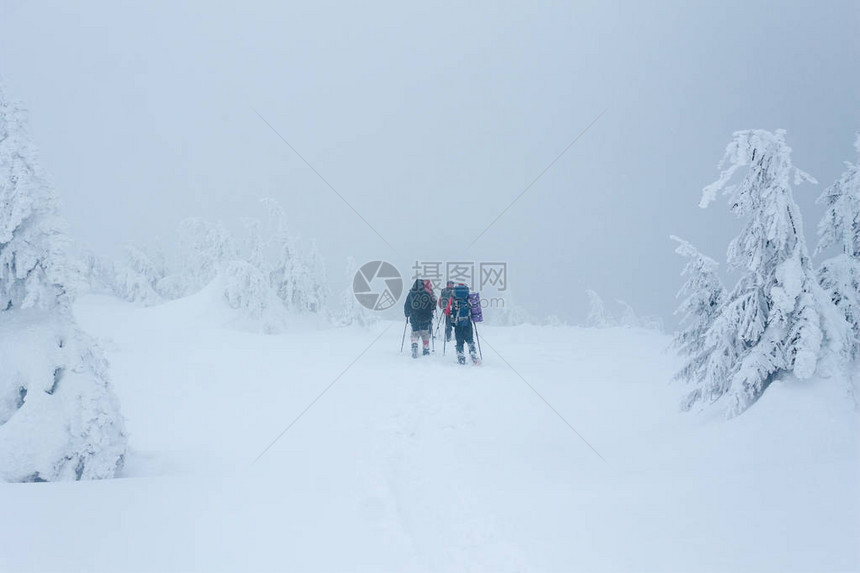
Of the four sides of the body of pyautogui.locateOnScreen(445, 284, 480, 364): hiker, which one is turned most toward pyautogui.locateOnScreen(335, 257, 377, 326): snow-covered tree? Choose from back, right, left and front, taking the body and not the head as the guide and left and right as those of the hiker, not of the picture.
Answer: front

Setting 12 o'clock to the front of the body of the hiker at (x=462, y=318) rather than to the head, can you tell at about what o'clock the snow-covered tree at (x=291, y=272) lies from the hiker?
The snow-covered tree is roughly at 11 o'clock from the hiker.

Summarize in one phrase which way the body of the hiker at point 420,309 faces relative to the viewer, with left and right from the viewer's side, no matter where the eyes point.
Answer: facing away from the viewer

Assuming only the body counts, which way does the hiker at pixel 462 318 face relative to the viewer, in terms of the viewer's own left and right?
facing away from the viewer

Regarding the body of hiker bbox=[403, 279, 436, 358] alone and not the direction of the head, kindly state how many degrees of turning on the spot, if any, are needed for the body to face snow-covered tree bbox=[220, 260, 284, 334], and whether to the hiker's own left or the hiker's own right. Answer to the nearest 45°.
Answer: approximately 45° to the hiker's own left

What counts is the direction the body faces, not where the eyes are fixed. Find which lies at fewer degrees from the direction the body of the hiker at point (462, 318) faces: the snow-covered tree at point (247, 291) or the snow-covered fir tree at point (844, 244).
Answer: the snow-covered tree

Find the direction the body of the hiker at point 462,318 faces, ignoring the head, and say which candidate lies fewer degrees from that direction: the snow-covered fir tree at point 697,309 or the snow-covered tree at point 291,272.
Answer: the snow-covered tree

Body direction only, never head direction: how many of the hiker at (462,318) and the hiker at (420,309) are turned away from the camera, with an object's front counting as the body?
2

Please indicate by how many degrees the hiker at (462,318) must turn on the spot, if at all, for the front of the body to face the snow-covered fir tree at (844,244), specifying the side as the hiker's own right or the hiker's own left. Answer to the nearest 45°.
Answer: approximately 135° to the hiker's own right

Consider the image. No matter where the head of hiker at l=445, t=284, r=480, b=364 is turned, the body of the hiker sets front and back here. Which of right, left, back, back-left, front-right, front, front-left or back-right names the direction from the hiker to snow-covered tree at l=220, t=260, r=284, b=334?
front-left

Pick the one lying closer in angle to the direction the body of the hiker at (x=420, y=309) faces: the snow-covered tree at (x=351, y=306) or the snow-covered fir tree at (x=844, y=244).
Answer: the snow-covered tree
